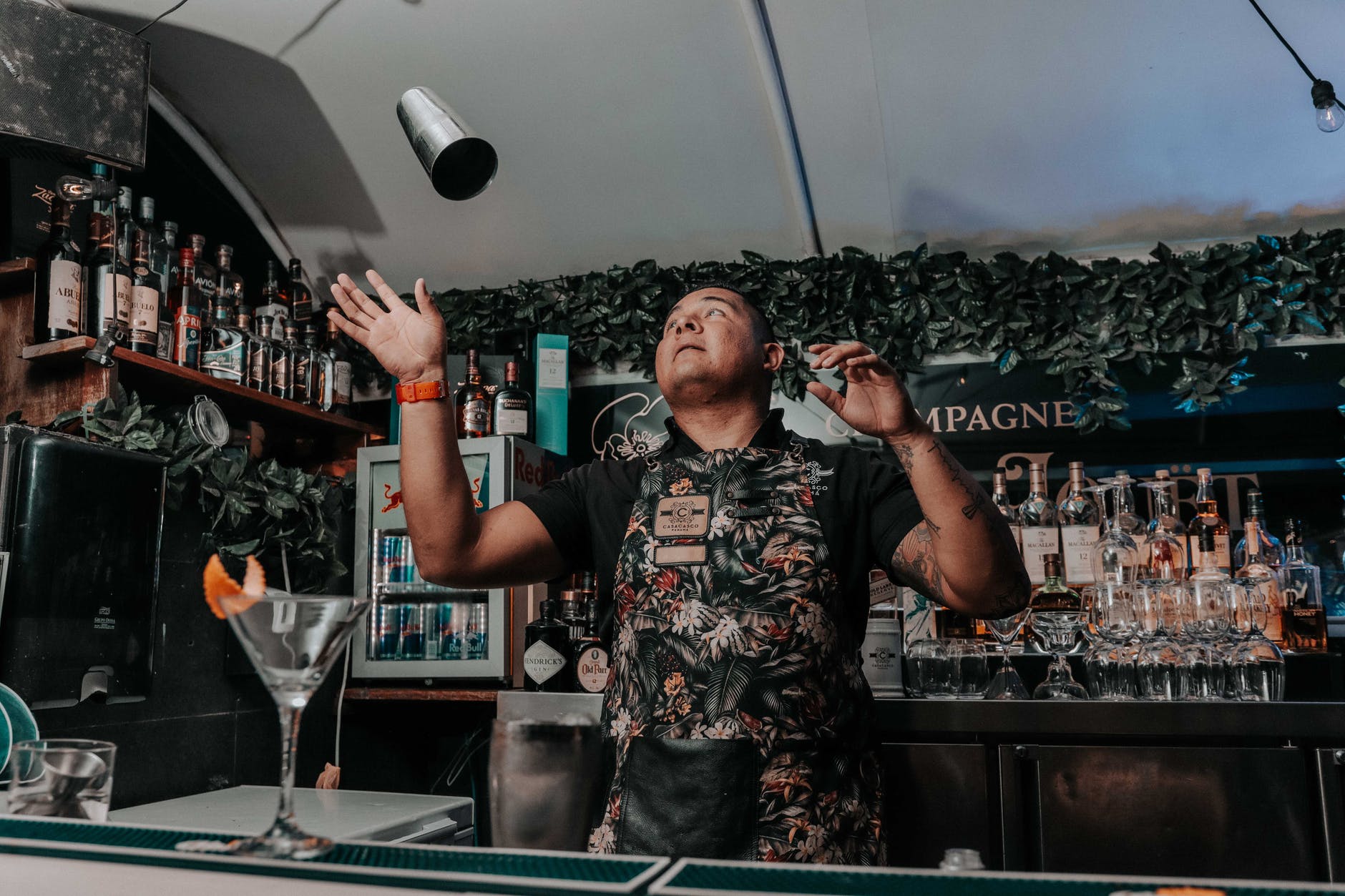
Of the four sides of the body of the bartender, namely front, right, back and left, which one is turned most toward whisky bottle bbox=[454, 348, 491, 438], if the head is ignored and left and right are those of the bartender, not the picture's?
back

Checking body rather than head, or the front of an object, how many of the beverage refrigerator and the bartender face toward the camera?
2

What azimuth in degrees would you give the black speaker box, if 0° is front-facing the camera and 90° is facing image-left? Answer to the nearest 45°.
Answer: approximately 315°

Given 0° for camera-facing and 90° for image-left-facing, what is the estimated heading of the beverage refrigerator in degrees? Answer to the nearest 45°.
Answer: approximately 0°

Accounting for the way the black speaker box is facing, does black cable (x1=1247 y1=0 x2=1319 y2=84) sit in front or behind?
in front

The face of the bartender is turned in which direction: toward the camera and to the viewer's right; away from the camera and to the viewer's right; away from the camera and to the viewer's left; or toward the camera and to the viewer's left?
toward the camera and to the viewer's left

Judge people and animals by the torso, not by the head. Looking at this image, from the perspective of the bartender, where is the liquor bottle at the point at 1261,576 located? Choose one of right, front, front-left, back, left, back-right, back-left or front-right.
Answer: back-left

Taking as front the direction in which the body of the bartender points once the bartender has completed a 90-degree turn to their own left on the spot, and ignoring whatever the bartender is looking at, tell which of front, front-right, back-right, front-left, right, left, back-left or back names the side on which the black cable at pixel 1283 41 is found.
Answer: front-left

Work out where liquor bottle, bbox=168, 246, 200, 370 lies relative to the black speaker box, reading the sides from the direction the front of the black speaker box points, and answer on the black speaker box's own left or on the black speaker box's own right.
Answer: on the black speaker box's own left
